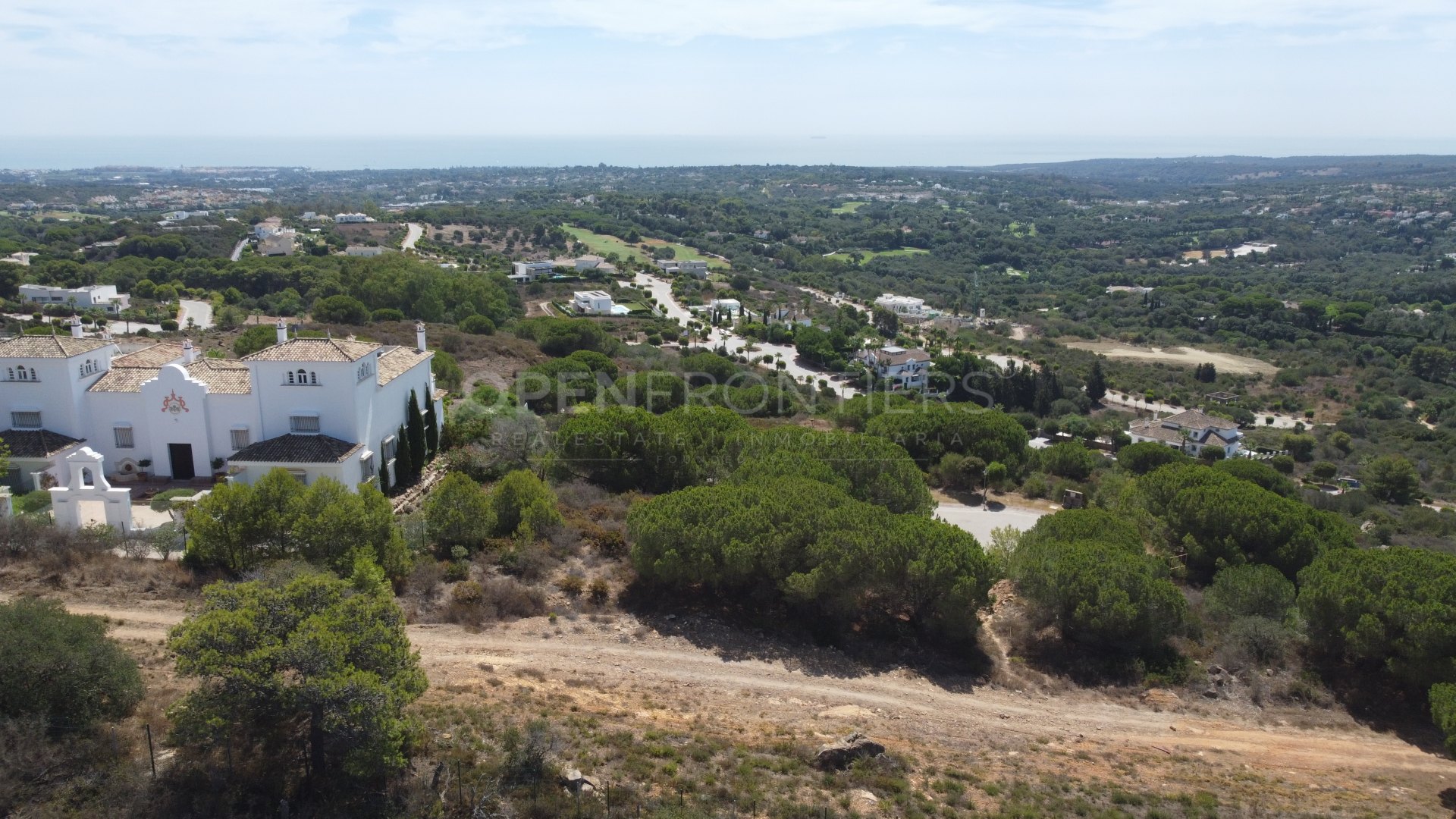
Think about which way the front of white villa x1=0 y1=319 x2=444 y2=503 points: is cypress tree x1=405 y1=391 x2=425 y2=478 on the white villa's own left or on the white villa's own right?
on the white villa's own left

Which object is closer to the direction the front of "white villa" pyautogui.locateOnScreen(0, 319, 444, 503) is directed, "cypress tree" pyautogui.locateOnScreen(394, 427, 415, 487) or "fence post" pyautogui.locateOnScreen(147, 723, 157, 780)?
the fence post

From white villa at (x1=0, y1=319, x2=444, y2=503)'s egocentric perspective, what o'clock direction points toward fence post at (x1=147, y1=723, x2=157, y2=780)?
The fence post is roughly at 12 o'clock from the white villa.

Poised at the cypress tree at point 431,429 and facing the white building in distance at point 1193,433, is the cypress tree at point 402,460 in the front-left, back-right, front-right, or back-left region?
back-right

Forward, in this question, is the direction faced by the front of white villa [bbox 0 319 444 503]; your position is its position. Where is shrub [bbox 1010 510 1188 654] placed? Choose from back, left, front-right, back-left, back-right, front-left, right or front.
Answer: front-left

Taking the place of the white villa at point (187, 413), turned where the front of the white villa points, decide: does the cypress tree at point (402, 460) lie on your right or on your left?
on your left

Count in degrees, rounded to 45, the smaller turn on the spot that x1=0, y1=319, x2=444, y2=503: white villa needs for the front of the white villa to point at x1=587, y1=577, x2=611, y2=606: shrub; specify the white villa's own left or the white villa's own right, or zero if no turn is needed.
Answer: approximately 45° to the white villa's own left

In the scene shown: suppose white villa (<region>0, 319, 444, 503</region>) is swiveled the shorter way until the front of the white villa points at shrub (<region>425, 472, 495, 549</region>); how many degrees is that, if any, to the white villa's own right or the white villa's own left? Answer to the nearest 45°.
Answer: approximately 45° to the white villa's own left

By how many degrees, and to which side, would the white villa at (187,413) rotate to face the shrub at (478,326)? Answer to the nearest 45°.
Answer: approximately 135° to its left

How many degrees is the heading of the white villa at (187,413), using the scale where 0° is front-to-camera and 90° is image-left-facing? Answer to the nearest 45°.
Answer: approximately 0°

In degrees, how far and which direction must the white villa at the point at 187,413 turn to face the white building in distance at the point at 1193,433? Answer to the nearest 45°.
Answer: approximately 90° to its left

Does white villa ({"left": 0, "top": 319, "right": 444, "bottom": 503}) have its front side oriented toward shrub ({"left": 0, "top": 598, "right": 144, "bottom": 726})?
yes

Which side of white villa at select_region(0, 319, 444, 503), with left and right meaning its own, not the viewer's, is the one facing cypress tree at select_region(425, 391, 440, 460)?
left

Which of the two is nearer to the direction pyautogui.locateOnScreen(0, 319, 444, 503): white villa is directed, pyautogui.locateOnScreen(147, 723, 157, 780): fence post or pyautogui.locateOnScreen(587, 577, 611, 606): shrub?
the fence post

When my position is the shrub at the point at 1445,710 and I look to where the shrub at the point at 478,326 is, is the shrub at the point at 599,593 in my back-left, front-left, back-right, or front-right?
front-left
